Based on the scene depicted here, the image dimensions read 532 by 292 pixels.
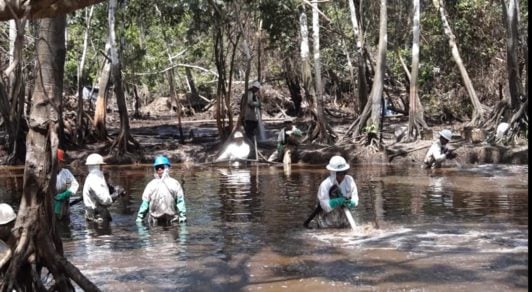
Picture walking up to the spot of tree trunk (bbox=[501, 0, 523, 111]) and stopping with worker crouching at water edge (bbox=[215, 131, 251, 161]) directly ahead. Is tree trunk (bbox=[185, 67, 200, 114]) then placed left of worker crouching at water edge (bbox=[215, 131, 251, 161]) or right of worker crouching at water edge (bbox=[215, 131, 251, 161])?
right

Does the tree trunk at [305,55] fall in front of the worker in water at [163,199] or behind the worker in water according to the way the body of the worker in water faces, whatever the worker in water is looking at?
behind

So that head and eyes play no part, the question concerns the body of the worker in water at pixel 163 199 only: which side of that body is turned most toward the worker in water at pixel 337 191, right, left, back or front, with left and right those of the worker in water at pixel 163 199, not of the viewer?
left
